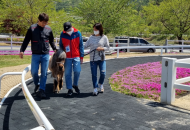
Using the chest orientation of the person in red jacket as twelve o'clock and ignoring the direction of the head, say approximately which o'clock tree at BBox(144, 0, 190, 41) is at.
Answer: The tree is roughly at 7 o'clock from the person in red jacket.

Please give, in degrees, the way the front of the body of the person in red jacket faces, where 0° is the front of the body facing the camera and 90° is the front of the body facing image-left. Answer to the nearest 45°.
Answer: approximately 0°

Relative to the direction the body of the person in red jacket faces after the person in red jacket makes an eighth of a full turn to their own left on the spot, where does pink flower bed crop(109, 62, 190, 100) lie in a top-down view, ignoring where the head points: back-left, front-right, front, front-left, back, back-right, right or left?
left

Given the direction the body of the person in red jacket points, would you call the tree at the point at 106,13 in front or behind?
behind

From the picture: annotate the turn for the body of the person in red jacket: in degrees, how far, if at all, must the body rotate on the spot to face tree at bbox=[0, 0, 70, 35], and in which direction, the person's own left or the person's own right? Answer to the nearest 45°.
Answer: approximately 180°

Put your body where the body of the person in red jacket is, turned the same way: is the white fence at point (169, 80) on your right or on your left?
on your left

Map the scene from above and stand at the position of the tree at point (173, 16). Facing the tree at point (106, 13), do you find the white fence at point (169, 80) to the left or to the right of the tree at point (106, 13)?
left
